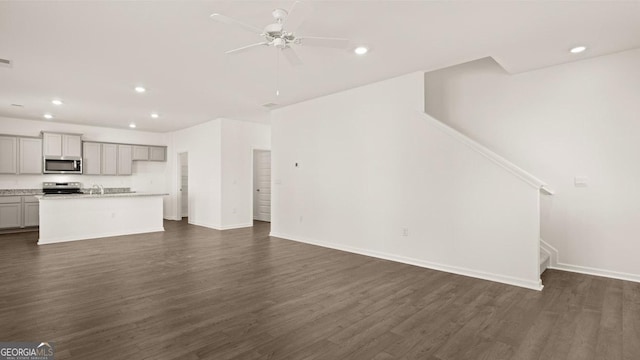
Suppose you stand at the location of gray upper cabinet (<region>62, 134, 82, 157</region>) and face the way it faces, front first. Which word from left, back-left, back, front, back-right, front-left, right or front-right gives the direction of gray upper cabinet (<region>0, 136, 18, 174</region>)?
right

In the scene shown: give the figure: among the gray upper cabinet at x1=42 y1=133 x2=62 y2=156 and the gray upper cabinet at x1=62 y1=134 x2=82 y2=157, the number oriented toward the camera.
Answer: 2

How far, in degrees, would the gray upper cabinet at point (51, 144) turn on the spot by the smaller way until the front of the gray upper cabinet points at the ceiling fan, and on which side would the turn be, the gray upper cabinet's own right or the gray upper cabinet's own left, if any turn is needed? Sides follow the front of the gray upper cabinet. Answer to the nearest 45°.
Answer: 0° — it already faces it

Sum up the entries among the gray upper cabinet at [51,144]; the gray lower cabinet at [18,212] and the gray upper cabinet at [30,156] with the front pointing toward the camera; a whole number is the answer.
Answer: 3

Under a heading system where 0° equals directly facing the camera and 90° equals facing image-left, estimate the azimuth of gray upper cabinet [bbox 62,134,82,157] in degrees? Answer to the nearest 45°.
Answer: approximately 0°

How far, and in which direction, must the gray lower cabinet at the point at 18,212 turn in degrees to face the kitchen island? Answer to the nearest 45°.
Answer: approximately 45° to its left

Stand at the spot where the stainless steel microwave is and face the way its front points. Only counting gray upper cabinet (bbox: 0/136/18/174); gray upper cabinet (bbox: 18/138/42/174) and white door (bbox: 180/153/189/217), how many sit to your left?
1

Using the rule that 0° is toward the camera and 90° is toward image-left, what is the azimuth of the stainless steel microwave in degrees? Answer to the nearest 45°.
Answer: approximately 0°
